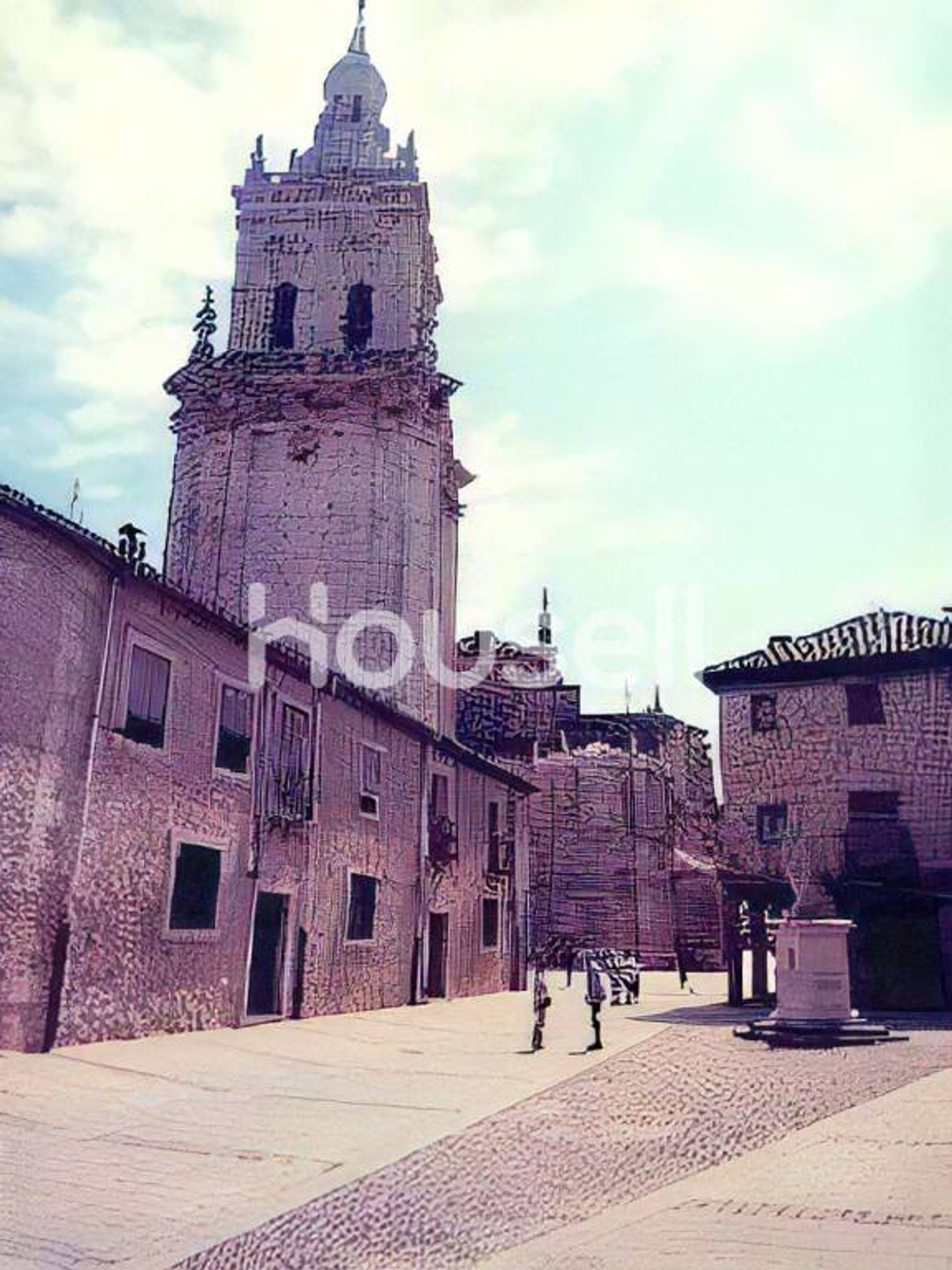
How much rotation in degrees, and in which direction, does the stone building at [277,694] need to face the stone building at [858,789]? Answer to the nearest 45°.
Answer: approximately 45° to its left

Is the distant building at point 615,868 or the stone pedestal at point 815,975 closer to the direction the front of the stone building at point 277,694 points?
the stone pedestal

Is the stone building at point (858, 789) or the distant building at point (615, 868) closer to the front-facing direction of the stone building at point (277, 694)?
the stone building

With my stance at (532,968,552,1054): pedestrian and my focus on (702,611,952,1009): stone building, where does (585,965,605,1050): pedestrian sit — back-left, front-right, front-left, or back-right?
front-right

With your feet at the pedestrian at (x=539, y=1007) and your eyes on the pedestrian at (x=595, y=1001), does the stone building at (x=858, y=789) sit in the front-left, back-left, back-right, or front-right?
front-left

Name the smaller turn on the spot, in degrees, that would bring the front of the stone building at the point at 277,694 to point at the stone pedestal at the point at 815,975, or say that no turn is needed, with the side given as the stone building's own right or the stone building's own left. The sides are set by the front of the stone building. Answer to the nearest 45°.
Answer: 0° — it already faces it

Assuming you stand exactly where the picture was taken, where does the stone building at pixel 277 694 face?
facing the viewer and to the right of the viewer

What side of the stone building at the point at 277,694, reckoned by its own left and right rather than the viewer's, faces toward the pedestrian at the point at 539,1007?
front

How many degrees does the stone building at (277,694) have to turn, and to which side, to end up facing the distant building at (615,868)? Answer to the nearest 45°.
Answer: approximately 90° to its left

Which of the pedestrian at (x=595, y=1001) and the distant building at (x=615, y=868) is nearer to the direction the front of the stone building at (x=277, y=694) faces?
the pedestrian
